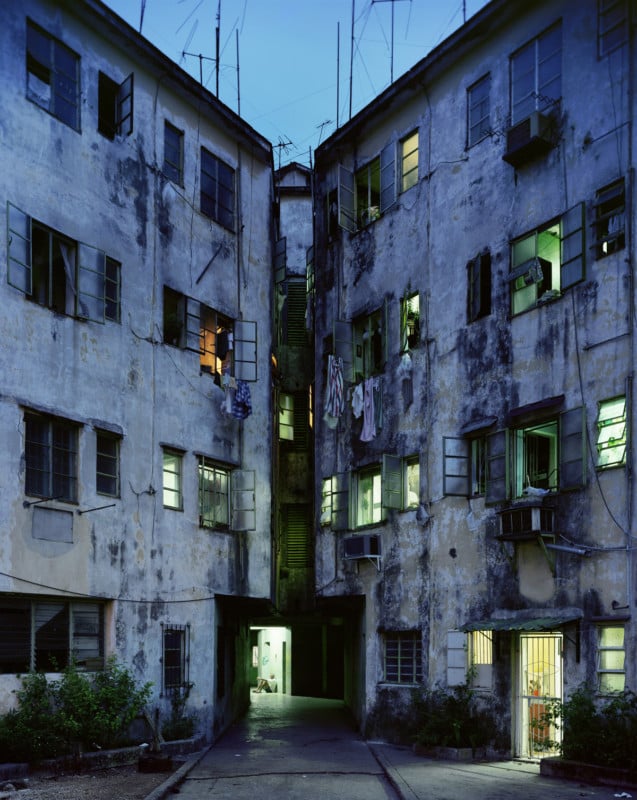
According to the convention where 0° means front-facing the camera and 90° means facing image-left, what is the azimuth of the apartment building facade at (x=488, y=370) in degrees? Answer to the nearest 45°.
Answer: approximately 45°

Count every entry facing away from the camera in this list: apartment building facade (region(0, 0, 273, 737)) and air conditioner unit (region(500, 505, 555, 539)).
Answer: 0

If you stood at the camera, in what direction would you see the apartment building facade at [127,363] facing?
facing the viewer and to the right of the viewer

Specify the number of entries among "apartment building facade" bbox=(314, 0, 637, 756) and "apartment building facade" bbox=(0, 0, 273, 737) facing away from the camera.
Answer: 0

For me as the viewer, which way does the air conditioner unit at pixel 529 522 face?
facing the viewer and to the left of the viewer

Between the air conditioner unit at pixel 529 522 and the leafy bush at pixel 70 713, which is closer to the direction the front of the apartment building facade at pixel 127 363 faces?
the air conditioner unit

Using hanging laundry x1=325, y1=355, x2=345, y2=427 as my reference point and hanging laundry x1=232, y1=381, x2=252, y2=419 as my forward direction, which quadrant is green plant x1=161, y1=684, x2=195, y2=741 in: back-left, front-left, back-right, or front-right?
front-left
